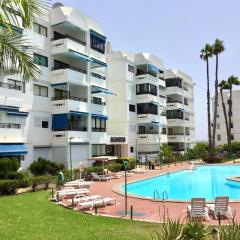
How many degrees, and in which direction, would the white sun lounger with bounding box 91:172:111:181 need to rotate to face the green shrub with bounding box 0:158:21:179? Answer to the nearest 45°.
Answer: approximately 135° to its right

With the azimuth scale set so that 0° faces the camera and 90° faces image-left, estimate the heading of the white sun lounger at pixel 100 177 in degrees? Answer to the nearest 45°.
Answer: approximately 270°

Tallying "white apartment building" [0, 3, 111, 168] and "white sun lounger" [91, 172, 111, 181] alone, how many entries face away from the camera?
0

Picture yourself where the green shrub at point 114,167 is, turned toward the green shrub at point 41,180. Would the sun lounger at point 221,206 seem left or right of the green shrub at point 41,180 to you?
left

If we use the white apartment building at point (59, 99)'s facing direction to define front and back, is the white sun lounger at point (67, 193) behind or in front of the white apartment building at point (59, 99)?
in front

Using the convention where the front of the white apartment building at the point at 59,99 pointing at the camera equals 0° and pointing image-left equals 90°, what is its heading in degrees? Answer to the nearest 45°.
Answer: approximately 315°

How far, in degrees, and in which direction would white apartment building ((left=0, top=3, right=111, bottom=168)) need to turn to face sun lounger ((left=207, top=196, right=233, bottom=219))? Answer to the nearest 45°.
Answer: approximately 45° to its right

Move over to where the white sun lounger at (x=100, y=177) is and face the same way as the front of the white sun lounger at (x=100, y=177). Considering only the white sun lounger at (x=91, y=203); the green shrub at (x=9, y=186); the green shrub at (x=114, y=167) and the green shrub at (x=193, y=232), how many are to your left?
1

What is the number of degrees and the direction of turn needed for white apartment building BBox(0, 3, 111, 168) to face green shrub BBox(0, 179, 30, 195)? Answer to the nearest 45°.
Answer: approximately 45° to its right

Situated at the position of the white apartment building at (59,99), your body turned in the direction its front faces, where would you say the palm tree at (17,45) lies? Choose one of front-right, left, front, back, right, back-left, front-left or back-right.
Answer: front-right
